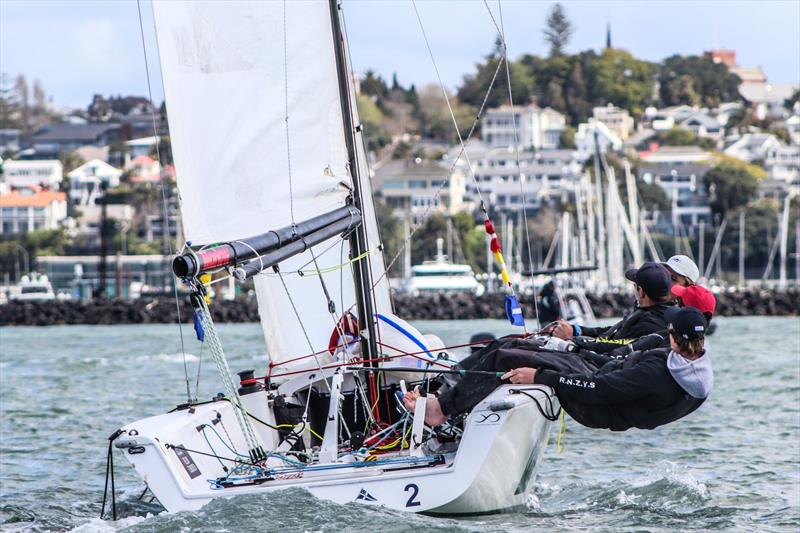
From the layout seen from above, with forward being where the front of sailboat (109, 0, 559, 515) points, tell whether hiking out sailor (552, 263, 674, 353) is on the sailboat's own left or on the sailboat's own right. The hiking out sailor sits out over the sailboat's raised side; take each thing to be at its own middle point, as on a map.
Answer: on the sailboat's own right
